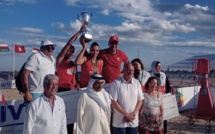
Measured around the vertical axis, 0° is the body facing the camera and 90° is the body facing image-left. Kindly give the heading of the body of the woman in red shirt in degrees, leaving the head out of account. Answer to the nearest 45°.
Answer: approximately 315°

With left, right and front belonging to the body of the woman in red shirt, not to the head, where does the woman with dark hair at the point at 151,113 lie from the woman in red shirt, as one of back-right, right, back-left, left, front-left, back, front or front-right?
front-left

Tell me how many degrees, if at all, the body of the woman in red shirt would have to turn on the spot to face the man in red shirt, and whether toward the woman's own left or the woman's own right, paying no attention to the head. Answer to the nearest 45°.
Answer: approximately 90° to the woman's own left

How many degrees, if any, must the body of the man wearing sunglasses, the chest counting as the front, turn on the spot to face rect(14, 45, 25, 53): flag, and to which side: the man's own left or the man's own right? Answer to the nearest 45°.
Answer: approximately 135° to the man's own left

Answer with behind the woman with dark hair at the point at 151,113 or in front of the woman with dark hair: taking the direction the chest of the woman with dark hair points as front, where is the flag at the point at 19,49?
behind

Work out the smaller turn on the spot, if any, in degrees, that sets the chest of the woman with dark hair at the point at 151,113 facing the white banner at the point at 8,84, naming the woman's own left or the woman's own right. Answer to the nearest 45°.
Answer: approximately 135° to the woman's own right

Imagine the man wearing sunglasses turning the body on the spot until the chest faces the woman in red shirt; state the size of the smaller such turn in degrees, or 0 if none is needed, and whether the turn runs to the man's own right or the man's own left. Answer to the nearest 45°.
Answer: approximately 90° to the man's own left

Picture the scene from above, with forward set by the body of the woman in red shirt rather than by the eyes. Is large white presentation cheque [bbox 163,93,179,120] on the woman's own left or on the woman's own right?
on the woman's own left

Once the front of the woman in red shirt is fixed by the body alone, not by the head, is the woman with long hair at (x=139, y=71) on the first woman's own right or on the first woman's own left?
on the first woman's own left
